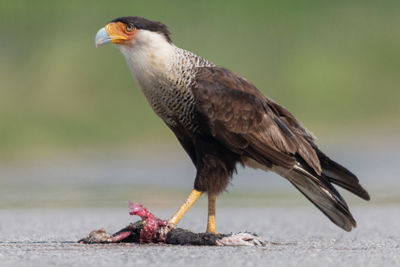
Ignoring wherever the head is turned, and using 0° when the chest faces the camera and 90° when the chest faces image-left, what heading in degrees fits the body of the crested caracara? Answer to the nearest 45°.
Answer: approximately 90°
